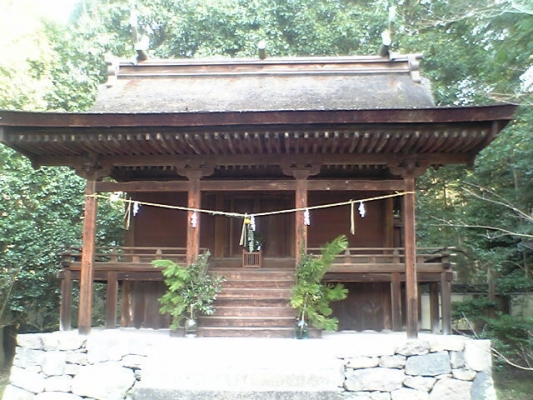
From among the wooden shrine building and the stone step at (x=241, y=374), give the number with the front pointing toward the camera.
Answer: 2

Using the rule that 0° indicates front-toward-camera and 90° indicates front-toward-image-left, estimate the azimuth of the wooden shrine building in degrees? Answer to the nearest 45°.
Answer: approximately 0°

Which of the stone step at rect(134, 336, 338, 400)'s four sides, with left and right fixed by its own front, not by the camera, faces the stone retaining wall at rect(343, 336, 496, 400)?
left

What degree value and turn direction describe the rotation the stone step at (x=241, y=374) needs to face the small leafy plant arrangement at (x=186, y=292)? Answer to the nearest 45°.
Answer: approximately 135° to its right

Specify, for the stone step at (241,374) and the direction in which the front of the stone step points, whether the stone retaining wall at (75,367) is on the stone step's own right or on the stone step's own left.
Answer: on the stone step's own right

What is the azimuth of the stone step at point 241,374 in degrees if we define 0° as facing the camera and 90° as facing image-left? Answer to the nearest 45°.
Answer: approximately 0°
